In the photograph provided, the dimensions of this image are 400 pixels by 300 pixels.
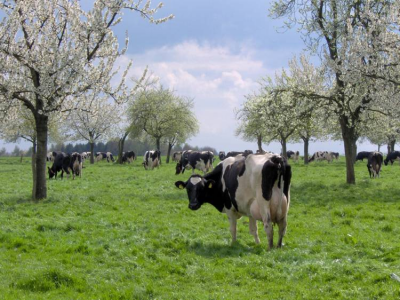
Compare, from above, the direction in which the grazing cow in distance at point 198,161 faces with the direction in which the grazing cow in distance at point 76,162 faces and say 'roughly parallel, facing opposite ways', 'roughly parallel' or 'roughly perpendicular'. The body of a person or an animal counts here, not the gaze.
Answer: roughly perpendicular

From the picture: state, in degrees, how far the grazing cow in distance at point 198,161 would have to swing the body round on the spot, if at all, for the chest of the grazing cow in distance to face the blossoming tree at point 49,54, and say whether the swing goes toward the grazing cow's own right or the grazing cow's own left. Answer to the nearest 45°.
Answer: approximately 90° to the grazing cow's own left

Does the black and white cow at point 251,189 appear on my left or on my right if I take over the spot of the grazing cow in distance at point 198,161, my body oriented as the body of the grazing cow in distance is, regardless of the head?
on my left

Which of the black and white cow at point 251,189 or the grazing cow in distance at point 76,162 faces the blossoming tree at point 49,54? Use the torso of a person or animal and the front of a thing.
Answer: the black and white cow

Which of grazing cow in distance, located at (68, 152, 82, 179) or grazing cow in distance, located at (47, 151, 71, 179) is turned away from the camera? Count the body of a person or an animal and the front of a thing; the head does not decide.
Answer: grazing cow in distance, located at (68, 152, 82, 179)

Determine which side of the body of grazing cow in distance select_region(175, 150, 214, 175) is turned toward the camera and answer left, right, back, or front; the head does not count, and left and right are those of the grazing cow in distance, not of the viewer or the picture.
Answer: left

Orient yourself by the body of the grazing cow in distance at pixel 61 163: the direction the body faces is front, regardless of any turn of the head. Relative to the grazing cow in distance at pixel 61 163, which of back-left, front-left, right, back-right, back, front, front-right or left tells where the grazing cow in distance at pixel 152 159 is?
back
